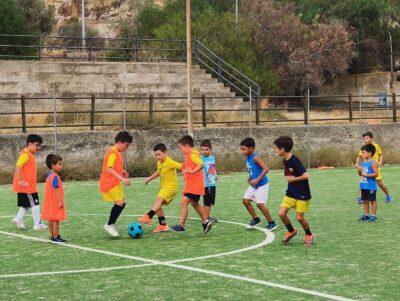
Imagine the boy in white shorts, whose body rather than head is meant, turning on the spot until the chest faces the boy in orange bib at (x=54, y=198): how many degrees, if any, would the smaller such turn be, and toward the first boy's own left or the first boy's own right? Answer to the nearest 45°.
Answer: approximately 45° to the first boy's own right

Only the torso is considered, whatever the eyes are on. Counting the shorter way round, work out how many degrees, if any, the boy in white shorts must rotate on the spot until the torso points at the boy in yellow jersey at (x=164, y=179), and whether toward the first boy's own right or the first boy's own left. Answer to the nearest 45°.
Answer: approximately 45° to the first boy's own right

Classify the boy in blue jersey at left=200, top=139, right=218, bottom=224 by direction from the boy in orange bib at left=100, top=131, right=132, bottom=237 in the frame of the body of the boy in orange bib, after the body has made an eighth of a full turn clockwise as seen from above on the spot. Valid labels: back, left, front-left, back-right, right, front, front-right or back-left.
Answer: left

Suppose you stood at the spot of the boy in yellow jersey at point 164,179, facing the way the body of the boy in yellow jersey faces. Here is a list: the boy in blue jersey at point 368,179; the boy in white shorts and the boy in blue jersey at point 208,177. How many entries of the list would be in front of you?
0

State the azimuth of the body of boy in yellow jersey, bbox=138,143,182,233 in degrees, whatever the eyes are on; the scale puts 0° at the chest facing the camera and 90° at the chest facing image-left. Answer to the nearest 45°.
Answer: approximately 45°

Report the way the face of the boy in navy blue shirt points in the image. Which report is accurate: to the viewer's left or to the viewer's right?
to the viewer's left

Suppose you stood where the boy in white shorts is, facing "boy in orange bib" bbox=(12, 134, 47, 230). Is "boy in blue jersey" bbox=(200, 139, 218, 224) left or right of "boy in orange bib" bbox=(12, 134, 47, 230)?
right

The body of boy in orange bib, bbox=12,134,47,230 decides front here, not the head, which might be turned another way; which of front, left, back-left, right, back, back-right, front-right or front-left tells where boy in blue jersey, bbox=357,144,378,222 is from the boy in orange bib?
front

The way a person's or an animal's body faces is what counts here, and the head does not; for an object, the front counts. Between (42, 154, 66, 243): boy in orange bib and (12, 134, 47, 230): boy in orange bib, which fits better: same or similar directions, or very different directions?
same or similar directions

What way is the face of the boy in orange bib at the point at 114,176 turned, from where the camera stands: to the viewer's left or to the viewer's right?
to the viewer's right

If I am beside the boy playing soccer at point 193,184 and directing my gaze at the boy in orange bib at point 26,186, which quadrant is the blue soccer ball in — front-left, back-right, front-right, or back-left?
front-left

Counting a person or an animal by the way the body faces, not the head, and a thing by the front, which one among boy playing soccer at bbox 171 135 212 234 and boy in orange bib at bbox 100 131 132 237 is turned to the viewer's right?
the boy in orange bib

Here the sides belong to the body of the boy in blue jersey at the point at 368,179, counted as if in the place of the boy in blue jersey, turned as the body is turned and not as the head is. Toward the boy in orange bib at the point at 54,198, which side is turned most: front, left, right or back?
front

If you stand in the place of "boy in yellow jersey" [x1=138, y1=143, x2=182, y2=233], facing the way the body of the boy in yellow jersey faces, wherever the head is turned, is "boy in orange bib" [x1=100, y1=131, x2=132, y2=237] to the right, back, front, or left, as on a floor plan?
front

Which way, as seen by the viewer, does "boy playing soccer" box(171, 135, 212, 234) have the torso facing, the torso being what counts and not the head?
to the viewer's left

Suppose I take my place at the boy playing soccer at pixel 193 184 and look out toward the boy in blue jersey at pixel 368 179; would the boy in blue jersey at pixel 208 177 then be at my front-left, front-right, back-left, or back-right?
front-left

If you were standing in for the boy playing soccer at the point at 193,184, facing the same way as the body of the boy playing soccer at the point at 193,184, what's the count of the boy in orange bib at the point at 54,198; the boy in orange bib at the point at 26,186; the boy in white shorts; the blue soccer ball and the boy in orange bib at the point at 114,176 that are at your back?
1
